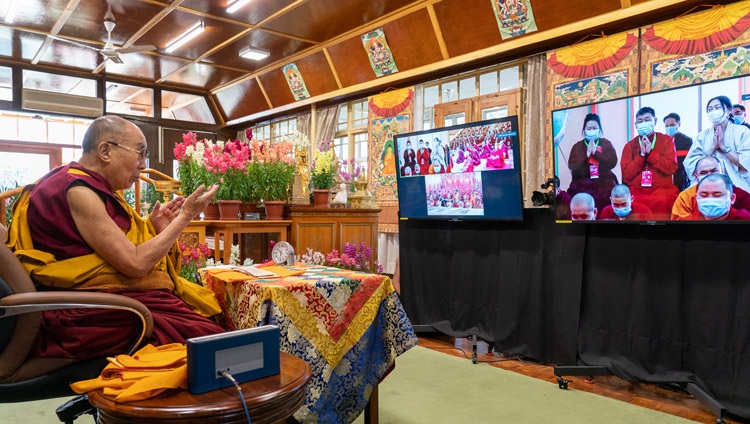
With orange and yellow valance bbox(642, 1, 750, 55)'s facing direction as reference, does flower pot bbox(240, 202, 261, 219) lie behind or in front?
in front

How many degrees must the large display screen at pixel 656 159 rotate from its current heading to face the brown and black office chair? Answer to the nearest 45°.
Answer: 0° — it already faces it

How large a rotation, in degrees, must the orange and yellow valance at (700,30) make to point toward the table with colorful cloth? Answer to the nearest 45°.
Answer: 0° — it already faces it

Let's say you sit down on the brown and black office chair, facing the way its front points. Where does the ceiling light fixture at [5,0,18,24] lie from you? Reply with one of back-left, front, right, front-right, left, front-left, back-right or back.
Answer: left

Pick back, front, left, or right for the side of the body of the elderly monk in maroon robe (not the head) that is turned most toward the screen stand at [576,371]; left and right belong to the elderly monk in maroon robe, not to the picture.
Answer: front

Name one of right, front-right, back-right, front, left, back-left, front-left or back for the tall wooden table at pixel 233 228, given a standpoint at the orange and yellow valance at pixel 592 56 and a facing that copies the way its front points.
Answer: front

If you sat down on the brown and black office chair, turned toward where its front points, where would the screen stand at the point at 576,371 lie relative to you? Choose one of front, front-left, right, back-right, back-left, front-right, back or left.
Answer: front

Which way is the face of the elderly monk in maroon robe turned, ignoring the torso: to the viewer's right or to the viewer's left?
to the viewer's right

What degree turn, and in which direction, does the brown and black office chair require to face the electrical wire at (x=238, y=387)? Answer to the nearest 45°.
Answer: approximately 45° to its right

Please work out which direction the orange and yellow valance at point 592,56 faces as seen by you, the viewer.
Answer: facing the viewer and to the left of the viewer

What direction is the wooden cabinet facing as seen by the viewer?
toward the camera

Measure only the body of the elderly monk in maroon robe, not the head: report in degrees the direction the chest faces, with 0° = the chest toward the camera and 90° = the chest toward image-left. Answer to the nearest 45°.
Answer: approximately 270°

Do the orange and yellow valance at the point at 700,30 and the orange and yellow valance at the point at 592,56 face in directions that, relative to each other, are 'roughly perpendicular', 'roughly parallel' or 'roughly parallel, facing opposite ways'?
roughly parallel

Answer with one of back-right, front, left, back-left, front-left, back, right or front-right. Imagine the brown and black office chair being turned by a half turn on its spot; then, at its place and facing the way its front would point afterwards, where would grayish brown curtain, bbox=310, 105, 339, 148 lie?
back-right

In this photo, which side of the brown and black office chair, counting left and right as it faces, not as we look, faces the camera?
right
